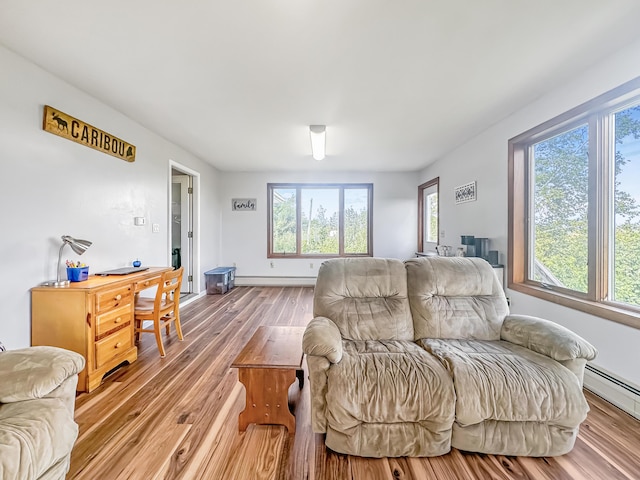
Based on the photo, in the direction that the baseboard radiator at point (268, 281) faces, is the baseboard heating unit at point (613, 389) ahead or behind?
ahead

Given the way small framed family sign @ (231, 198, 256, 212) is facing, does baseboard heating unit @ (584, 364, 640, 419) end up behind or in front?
in front

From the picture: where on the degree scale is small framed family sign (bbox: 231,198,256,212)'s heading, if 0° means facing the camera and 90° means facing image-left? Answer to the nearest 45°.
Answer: approximately 0°

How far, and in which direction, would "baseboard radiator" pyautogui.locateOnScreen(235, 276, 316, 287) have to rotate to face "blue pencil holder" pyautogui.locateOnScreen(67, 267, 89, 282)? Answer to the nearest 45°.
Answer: approximately 45° to its right

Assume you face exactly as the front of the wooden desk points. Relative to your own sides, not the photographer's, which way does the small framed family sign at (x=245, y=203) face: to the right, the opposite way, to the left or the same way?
to the right

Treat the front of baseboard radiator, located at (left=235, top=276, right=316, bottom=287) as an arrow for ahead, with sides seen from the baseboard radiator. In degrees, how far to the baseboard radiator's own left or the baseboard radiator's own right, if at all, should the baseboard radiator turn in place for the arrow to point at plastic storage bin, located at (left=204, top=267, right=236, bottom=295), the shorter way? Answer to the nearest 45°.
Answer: approximately 45° to the baseboard radiator's own right

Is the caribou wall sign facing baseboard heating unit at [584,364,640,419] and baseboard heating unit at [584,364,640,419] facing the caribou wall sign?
yes

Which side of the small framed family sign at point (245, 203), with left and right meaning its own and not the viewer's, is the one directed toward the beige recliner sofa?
front

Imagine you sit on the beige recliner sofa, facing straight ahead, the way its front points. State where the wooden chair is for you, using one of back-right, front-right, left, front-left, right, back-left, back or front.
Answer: right

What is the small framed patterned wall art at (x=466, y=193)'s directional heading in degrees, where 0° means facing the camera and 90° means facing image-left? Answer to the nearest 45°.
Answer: approximately 45°
